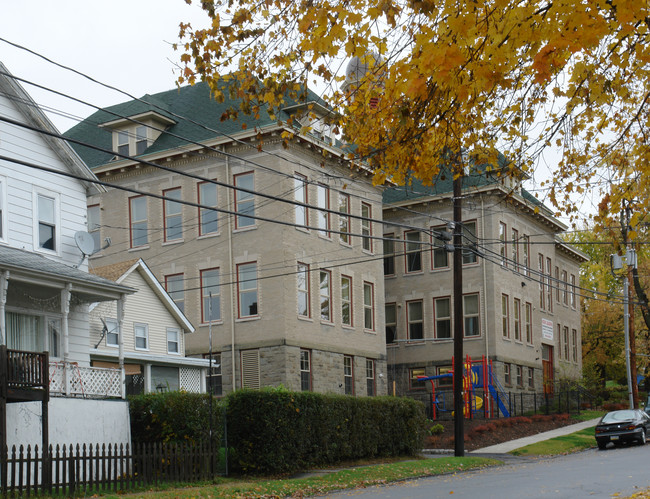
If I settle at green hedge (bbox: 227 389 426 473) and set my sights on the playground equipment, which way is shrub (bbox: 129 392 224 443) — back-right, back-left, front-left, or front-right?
back-left

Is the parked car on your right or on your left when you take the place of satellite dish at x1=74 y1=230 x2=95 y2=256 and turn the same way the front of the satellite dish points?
on your left

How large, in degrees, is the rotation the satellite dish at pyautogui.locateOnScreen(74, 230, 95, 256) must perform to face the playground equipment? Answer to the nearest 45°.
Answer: approximately 90° to its left

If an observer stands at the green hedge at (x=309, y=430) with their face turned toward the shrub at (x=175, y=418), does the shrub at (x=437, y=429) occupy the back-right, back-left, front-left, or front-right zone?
back-right

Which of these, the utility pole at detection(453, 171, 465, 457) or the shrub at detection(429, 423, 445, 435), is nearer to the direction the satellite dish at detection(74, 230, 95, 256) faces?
the utility pole
